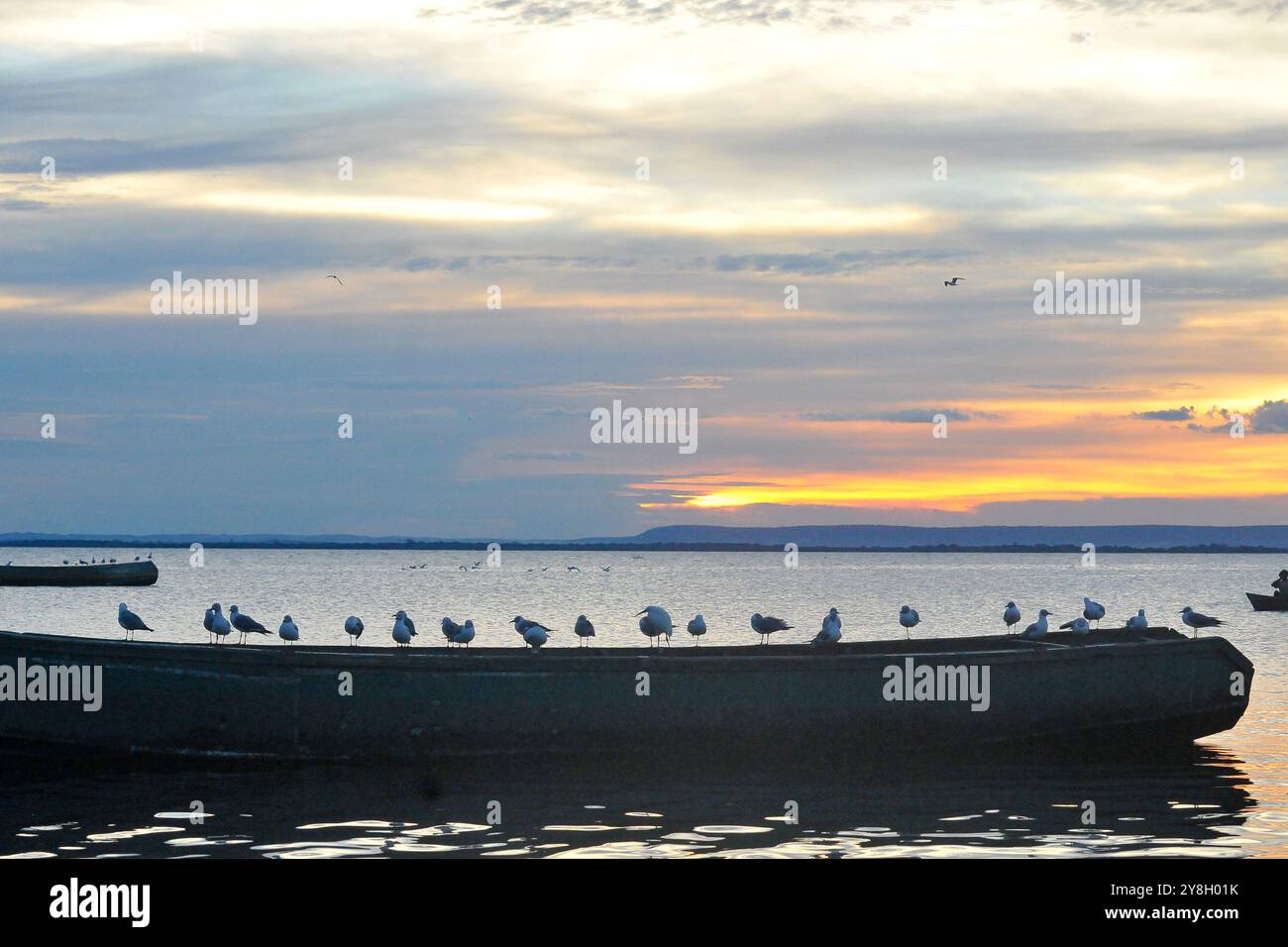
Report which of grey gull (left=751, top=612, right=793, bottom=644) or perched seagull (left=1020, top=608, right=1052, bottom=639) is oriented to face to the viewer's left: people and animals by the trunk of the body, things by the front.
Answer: the grey gull

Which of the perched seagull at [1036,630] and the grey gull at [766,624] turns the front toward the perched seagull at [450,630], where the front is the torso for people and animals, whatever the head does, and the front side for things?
the grey gull

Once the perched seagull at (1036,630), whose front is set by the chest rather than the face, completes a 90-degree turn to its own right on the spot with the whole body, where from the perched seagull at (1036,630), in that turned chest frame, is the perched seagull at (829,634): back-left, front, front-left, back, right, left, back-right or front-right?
front-right

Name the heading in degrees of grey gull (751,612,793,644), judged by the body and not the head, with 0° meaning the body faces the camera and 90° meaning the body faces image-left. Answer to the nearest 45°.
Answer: approximately 90°

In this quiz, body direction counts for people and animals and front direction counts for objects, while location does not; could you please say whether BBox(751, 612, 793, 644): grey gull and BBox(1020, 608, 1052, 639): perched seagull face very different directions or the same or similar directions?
very different directions

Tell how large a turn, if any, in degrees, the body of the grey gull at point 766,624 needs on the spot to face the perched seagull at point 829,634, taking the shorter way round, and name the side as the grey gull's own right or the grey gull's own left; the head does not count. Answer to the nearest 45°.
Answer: approximately 135° to the grey gull's own left

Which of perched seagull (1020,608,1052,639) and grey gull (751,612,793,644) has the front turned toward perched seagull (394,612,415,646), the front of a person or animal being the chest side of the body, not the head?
the grey gull

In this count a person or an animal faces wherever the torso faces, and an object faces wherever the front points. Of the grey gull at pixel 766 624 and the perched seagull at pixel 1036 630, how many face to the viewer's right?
1

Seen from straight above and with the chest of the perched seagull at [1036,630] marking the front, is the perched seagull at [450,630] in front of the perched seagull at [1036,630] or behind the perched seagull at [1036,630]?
behind

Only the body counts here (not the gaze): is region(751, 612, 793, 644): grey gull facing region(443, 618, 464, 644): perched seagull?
yes

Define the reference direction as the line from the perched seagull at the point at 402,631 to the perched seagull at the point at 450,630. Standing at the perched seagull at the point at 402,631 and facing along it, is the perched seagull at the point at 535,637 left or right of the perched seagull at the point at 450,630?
right

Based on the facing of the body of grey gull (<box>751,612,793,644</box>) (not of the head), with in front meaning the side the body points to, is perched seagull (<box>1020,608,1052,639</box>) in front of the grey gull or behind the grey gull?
behind

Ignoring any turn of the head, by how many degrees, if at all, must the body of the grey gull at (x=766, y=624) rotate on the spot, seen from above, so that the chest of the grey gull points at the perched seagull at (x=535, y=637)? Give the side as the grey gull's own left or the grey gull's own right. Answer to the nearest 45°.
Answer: approximately 45° to the grey gull's own left

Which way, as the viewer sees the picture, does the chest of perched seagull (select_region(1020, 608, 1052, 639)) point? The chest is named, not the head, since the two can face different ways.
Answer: to the viewer's right

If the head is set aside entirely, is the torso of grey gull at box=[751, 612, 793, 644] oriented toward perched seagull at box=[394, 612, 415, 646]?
yes

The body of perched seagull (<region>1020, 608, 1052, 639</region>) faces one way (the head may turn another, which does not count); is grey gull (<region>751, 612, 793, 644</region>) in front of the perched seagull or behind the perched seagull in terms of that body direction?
behind
